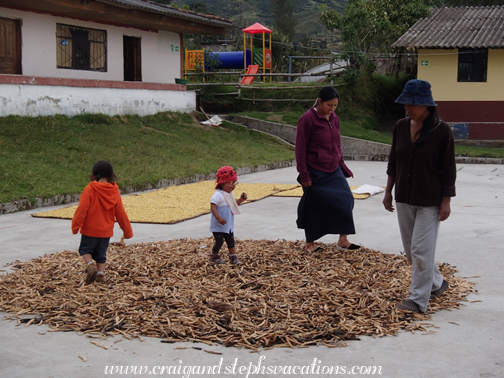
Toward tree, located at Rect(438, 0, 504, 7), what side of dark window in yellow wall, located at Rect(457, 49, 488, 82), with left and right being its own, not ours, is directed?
back

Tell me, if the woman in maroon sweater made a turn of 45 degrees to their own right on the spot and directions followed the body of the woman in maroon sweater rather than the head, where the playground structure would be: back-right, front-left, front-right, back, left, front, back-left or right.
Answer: back

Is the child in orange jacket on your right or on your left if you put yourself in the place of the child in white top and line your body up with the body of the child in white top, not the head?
on your right

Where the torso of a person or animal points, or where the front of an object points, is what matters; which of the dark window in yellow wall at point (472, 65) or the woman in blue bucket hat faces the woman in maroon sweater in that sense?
the dark window in yellow wall

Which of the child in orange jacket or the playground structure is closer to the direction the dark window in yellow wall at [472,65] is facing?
the child in orange jacket

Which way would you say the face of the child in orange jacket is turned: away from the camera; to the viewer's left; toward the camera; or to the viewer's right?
away from the camera

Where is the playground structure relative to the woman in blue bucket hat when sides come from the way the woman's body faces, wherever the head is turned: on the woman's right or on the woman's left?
on the woman's right

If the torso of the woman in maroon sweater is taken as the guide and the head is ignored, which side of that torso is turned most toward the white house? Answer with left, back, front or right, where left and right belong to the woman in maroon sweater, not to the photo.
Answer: back

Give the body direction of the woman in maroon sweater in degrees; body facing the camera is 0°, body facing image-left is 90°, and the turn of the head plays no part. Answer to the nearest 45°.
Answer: approximately 315°

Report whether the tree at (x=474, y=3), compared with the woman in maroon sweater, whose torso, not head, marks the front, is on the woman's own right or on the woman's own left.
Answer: on the woman's own left
